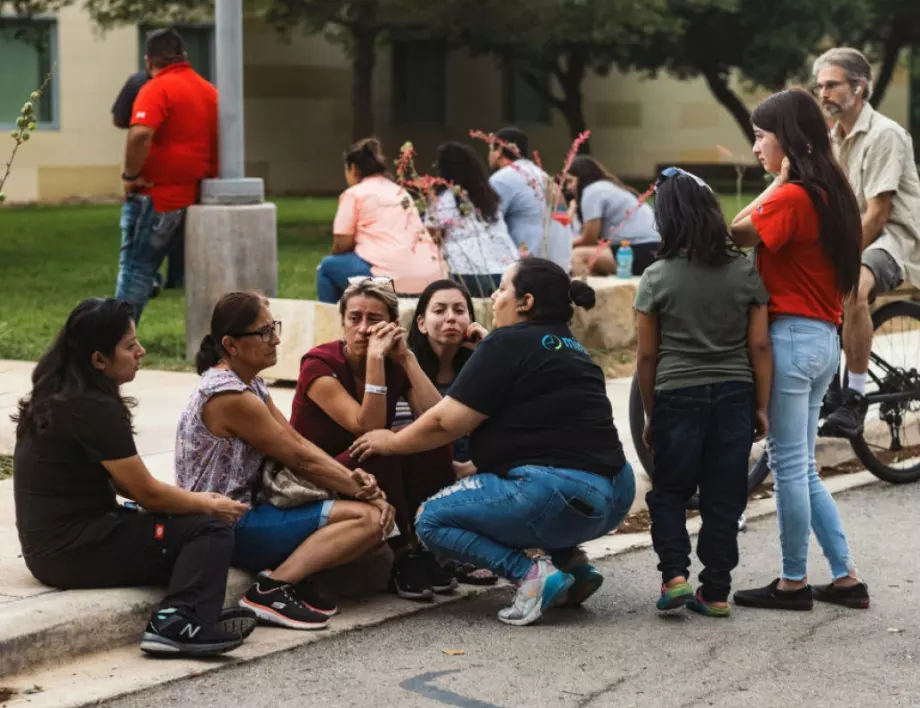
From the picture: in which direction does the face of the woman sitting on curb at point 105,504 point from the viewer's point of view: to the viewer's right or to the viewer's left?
to the viewer's right

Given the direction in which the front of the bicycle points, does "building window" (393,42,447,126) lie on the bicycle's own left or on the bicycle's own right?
on the bicycle's own right

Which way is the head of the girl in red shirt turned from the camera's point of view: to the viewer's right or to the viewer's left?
to the viewer's left

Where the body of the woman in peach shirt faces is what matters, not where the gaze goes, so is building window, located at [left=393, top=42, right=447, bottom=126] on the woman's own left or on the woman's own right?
on the woman's own right

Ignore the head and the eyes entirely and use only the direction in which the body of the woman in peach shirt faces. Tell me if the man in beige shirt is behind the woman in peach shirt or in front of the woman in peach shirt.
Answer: behind

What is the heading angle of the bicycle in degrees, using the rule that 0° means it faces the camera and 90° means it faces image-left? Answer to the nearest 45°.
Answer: approximately 45°

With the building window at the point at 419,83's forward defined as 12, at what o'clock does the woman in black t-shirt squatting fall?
The woman in black t-shirt squatting is roughly at 12 o'clock from the building window.

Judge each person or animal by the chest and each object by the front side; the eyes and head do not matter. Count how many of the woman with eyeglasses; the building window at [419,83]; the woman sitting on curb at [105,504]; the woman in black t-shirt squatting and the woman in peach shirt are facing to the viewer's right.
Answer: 2

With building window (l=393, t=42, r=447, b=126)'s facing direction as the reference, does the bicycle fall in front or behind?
in front

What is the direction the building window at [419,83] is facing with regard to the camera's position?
facing the viewer

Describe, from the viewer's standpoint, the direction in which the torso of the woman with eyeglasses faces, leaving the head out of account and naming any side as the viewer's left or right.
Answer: facing to the right of the viewer

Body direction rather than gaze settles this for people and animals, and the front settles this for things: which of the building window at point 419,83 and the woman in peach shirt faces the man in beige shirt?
the building window

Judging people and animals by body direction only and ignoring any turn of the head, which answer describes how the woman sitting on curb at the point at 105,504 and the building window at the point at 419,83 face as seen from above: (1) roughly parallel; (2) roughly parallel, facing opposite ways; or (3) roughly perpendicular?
roughly perpendicular

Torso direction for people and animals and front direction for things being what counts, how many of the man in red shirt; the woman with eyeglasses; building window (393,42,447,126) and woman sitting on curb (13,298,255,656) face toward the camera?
1

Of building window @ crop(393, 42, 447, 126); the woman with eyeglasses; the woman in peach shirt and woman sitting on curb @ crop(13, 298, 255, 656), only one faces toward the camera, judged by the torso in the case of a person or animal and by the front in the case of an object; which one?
the building window

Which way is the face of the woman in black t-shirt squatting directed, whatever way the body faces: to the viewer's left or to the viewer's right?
to the viewer's left

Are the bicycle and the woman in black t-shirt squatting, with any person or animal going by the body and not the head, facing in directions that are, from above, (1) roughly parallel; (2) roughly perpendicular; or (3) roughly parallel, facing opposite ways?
roughly perpendicular
